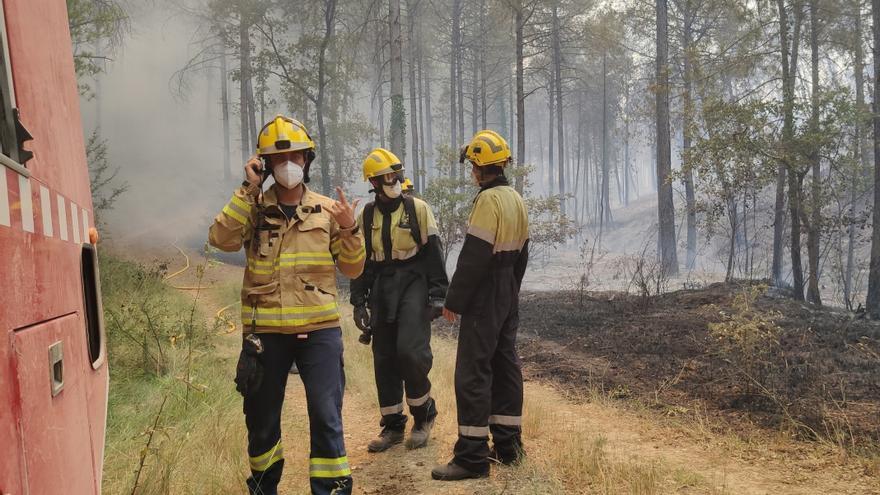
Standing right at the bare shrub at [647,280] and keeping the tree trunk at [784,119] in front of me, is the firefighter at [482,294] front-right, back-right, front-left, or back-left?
back-right

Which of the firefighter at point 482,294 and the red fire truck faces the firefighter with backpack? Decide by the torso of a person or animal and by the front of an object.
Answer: the firefighter

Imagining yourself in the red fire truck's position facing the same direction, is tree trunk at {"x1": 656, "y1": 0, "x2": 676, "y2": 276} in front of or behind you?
behind

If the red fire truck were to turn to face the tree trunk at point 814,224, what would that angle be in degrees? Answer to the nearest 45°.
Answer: approximately 135° to its left

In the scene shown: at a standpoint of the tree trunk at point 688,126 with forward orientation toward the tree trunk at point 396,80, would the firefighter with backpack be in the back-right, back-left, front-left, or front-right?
front-left

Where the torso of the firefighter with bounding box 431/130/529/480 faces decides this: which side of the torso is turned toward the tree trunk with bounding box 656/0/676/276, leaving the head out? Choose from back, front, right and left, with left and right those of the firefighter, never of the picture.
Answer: right

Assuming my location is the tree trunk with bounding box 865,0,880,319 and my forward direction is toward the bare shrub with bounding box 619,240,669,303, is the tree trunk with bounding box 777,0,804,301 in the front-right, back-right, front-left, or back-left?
front-right

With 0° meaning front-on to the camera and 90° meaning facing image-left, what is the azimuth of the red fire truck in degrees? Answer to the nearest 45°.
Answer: approximately 45°

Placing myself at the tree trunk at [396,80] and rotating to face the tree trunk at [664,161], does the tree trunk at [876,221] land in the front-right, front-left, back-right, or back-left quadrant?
front-right

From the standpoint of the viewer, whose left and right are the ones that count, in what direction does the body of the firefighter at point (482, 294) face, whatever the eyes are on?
facing away from the viewer and to the left of the viewer

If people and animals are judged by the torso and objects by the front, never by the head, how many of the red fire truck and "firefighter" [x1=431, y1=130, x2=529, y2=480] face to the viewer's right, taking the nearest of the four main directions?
0
